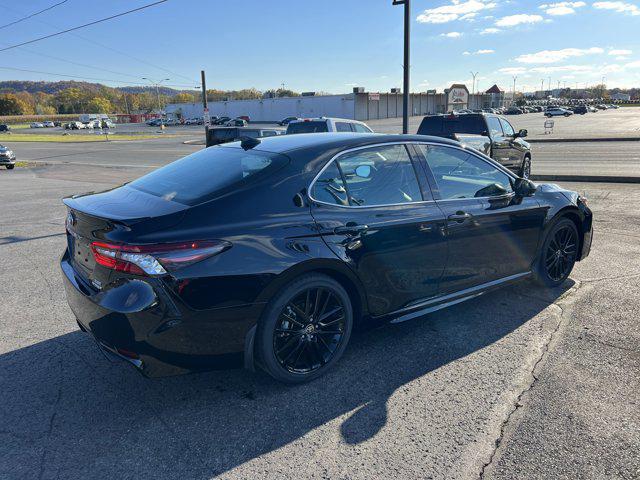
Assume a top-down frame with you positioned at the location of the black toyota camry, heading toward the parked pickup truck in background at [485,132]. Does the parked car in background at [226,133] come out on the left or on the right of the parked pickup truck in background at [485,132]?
left

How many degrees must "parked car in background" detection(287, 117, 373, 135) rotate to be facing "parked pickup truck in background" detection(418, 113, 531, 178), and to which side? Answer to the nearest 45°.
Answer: approximately 45° to its right

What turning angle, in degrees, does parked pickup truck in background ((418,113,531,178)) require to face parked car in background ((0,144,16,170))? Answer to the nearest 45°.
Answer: approximately 135° to its left

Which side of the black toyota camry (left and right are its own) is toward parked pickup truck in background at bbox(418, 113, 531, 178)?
front

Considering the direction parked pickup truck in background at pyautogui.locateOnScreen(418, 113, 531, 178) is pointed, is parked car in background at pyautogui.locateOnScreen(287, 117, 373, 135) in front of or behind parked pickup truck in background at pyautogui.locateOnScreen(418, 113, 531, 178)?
behind

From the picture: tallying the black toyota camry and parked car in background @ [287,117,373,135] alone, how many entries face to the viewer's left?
0

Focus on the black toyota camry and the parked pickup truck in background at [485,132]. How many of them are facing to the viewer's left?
0

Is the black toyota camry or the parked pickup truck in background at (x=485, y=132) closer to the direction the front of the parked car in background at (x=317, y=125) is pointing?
the parked pickup truck in background

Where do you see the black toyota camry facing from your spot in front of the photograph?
facing away from the viewer and to the right of the viewer

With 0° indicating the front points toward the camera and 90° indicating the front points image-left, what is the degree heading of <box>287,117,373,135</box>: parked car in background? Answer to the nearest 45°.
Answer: approximately 225°

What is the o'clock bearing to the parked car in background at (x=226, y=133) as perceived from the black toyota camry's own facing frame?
The parked car in background is roughly at 10 o'clock from the black toyota camry.

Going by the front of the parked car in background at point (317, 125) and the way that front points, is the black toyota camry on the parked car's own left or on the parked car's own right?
on the parked car's own right
